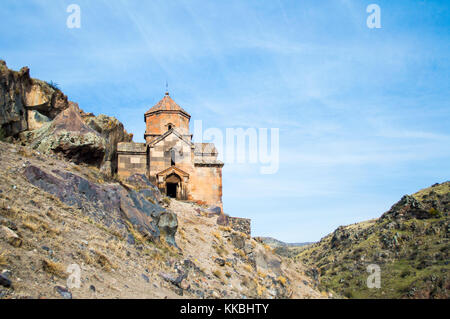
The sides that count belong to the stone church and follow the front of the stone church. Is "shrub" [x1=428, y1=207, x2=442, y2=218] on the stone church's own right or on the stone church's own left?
on the stone church's own left

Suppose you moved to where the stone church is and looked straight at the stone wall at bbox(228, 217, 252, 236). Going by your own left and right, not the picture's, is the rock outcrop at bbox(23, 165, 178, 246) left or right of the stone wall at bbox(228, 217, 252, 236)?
right

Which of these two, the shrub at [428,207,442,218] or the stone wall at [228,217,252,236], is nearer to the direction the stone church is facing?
the stone wall

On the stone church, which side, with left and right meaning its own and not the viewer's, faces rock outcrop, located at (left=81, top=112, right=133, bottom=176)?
right

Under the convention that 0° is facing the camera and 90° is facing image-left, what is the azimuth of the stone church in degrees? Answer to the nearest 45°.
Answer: approximately 0°

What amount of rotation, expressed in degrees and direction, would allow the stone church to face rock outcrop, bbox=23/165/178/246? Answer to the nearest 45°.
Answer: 0° — it already faces it

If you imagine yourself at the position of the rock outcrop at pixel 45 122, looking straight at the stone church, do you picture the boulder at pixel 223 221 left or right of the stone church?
right

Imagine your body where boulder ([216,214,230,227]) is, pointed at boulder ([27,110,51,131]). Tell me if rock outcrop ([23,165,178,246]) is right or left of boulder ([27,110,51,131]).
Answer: left
